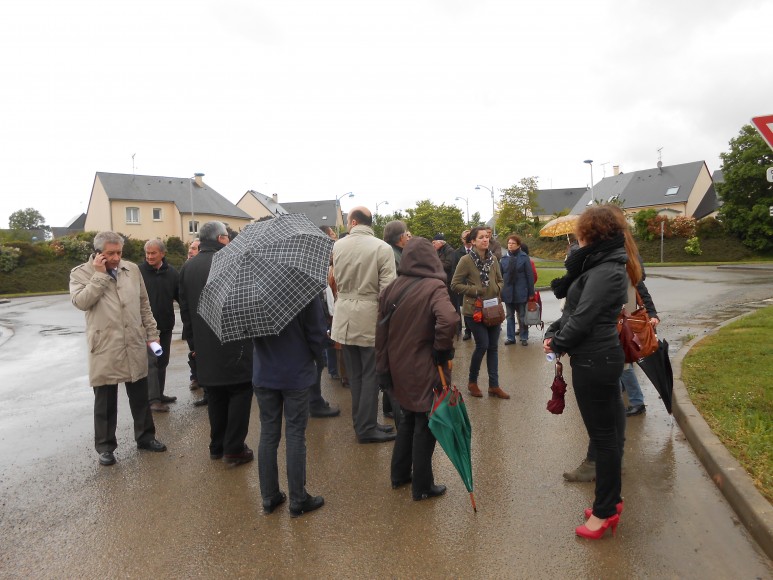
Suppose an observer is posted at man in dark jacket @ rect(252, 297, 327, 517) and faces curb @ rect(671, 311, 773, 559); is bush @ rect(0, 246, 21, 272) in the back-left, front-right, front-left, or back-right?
back-left

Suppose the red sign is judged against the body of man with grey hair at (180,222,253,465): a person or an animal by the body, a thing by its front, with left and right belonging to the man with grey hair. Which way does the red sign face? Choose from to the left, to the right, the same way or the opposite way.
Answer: the opposite way

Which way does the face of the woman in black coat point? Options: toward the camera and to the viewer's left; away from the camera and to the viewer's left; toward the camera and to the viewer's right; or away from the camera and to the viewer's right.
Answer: away from the camera and to the viewer's left

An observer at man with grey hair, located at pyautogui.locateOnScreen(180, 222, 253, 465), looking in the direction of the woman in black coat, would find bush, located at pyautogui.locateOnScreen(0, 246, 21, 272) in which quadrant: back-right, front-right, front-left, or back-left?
back-left

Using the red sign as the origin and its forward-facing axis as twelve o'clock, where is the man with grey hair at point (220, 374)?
The man with grey hair is roughly at 2 o'clock from the red sign.

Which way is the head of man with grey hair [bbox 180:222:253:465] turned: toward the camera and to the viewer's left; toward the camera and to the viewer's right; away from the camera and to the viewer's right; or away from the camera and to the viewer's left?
away from the camera and to the viewer's right

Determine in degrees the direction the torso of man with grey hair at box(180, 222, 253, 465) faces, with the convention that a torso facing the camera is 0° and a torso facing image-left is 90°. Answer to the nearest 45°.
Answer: approximately 225°

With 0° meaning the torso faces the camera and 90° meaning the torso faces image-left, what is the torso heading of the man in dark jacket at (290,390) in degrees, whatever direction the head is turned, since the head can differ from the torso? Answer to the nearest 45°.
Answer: approximately 225°
